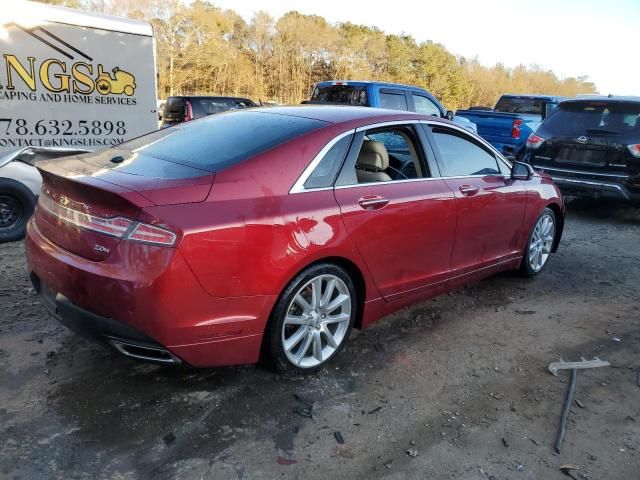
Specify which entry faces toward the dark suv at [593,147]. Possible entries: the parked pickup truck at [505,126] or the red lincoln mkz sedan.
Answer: the red lincoln mkz sedan

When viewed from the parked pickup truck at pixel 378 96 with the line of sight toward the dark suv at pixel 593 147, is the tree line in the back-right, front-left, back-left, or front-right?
back-left

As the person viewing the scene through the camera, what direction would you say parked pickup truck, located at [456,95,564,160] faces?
facing away from the viewer and to the right of the viewer

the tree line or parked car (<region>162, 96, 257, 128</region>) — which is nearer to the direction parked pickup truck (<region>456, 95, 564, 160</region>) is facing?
the tree line

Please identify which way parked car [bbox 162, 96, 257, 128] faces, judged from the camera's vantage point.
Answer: facing away from the viewer and to the right of the viewer

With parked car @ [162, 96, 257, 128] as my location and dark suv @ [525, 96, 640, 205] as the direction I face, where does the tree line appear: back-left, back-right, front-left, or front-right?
back-left

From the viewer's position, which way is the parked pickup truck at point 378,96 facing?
facing away from the viewer and to the right of the viewer

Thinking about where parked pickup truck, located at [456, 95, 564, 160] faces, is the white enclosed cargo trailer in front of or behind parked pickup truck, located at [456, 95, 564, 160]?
behind

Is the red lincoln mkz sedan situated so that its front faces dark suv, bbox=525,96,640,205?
yes

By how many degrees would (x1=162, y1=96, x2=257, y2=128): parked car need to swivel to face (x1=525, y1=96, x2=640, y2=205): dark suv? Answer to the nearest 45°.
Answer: approximately 90° to its right

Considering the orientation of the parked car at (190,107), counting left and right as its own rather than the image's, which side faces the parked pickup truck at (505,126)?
right

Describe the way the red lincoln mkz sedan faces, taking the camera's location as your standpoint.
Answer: facing away from the viewer and to the right of the viewer
